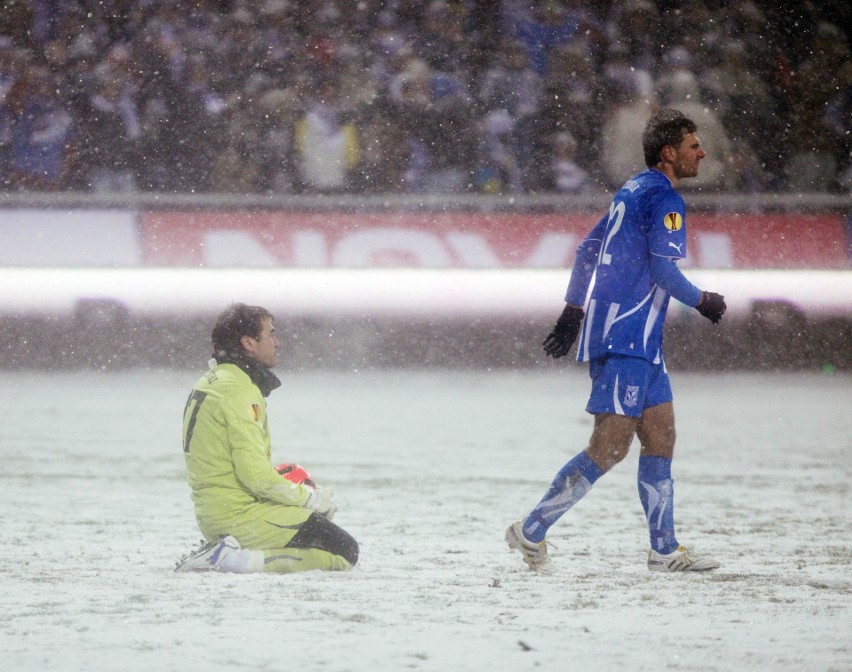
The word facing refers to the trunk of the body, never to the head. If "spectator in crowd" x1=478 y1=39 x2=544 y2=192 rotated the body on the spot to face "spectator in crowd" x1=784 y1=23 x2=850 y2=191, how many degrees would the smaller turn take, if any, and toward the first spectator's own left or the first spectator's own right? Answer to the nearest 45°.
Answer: approximately 90° to the first spectator's own left

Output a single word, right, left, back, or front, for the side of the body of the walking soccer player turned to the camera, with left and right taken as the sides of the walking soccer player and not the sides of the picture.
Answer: right

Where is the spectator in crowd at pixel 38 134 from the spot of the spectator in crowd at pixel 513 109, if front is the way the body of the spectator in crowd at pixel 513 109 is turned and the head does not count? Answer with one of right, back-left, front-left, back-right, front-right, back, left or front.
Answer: right

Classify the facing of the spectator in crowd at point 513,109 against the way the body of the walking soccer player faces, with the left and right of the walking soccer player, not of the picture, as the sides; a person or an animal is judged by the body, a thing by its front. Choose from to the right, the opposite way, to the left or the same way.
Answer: to the right

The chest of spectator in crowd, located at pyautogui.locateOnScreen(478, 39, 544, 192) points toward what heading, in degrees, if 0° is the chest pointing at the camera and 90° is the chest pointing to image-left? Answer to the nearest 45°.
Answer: approximately 0°

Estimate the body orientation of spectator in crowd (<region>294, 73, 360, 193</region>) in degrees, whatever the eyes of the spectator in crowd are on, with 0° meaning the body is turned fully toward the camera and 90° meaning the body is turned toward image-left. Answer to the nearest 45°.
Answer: approximately 0°

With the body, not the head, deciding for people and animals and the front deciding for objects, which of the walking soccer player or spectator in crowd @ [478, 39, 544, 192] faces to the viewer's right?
the walking soccer player

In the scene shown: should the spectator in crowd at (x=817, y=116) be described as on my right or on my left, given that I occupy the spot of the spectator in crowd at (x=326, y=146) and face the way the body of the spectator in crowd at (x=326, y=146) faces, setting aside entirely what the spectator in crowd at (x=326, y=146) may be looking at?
on my left

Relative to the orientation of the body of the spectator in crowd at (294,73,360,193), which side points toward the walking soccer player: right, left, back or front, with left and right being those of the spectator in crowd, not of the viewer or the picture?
front

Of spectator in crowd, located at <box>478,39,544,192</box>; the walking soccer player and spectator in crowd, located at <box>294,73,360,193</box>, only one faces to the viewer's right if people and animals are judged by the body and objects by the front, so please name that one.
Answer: the walking soccer player

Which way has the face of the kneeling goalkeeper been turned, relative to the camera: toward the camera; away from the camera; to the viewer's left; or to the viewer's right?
to the viewer's right

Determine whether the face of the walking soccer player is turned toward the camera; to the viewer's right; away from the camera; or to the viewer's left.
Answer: to the viewer's right

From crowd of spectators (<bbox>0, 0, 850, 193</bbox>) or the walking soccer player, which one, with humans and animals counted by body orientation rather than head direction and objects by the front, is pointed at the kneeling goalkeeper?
the crowd of spectators
